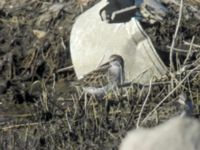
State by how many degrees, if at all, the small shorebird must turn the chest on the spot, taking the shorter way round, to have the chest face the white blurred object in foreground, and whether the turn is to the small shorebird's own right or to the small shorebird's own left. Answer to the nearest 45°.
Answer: approximately 90° to the small shorebird's own right

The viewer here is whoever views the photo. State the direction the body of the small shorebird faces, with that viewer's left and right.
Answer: facing to the right of the viewer
